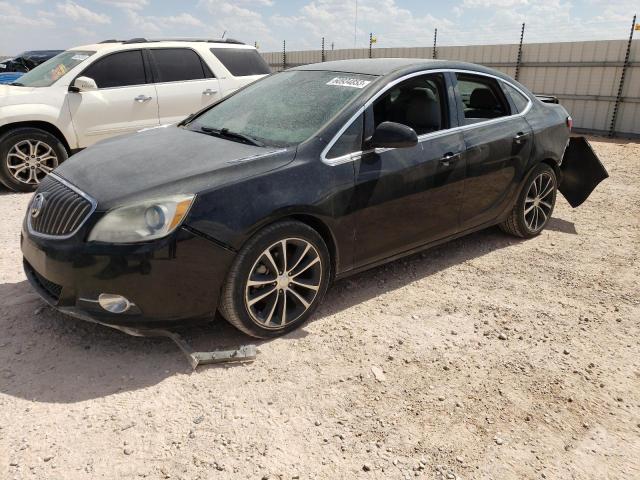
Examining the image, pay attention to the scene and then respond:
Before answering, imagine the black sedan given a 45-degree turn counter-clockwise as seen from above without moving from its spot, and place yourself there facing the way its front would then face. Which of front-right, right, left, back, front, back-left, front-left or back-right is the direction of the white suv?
back-right

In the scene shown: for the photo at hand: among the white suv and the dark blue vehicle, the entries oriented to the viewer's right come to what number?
0

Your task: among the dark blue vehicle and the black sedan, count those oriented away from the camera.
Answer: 0

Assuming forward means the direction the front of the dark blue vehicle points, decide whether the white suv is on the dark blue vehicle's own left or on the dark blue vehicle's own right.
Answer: on the dark blue vehicle's own left

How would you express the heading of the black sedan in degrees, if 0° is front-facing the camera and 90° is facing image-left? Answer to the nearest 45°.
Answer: approximately 45°

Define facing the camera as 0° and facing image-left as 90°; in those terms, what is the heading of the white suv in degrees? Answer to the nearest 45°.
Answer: approximately 45°
